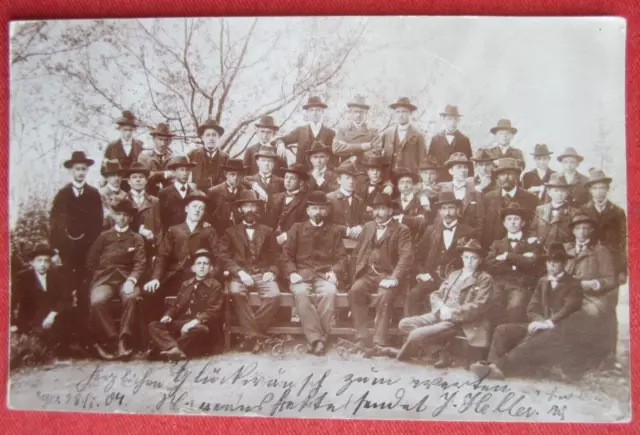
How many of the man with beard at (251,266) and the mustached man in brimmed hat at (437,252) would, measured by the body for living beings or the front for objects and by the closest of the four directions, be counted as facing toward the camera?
2
